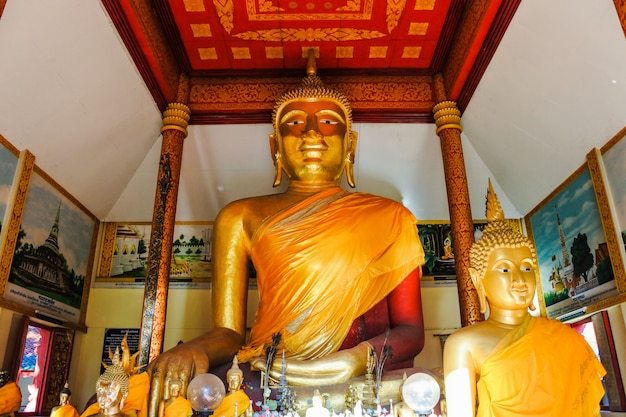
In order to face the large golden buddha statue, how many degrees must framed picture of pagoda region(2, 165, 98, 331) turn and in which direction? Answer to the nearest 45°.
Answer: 0° — it already faces it

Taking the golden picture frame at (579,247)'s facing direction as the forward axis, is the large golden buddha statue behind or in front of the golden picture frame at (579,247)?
in front

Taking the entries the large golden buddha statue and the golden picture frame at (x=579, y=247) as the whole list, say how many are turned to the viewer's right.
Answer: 0

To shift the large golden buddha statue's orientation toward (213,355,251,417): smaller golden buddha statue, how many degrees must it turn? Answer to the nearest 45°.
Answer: approximately 45° to its right

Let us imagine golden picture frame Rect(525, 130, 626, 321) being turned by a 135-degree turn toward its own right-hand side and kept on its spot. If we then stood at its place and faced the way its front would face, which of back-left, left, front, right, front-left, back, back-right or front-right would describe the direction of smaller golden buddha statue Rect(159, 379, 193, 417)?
back-left

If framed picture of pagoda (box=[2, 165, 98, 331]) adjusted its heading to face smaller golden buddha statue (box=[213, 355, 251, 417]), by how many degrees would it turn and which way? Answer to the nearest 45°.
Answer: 0° — it already faces it

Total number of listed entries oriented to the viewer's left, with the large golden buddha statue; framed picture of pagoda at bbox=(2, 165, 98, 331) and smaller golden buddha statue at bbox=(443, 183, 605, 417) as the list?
0

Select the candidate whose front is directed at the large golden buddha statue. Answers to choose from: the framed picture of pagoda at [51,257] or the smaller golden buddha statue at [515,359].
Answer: the framed picture of pagoda

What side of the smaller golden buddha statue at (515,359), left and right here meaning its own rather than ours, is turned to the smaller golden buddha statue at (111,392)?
right

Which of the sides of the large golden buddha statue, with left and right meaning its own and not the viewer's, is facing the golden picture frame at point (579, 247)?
left

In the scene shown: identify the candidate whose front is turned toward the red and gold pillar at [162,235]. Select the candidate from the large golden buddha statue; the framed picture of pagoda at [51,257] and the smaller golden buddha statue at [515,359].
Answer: the framed picture of pagoda

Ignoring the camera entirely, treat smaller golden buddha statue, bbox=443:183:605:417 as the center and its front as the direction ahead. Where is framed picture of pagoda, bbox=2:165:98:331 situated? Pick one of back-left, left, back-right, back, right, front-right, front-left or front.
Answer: back-right

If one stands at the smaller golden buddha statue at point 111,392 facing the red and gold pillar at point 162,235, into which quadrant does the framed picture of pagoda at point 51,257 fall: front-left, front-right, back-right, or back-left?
front-left

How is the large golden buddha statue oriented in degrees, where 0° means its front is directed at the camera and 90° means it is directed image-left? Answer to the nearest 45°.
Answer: approximately 0°

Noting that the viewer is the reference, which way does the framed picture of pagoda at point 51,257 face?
facing the viewer and to the right of the viewer

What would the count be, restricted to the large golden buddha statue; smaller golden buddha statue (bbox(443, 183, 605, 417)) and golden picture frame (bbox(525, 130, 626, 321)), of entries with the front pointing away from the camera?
0

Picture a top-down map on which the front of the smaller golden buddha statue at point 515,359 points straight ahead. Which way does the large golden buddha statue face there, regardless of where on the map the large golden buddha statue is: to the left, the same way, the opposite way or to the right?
the same way

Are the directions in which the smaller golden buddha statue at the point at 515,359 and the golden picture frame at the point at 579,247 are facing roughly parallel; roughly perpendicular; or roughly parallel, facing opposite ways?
roughly perpendicular

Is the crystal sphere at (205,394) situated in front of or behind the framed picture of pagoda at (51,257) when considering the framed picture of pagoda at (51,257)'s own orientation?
in front
